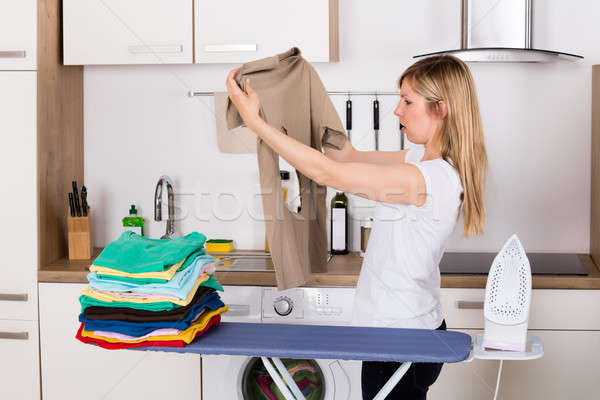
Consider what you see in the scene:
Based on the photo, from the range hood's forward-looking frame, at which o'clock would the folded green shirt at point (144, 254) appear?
The folded green shirt is roughly at 1 o'clock from the range hood.

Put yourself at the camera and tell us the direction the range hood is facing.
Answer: facing the viewer

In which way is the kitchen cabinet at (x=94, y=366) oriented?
toward the camera

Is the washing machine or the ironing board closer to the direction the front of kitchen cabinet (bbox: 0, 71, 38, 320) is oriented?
the ironing board

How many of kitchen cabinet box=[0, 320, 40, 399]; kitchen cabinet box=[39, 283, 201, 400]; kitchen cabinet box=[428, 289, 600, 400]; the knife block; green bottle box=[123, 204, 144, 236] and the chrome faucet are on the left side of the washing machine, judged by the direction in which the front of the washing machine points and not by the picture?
1

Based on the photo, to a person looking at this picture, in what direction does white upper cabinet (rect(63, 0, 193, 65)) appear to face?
facing the viewer

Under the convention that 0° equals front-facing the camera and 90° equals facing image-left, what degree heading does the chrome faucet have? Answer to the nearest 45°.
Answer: approximately 45°

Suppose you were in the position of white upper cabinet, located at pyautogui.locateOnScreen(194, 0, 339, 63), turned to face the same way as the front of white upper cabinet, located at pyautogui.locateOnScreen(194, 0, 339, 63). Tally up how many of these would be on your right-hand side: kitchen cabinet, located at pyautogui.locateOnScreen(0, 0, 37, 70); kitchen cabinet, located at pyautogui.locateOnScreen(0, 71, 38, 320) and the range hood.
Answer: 2

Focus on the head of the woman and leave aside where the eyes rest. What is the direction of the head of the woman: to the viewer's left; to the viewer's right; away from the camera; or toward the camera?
to the viewer's left

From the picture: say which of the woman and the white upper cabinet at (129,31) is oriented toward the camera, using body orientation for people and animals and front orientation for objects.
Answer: the white upper cabinet

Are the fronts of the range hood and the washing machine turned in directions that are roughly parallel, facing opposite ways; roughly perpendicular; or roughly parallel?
roughly parallel

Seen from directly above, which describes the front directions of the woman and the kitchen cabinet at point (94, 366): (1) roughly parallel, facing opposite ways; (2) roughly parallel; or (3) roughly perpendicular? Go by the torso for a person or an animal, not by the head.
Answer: roughly perpendicular
